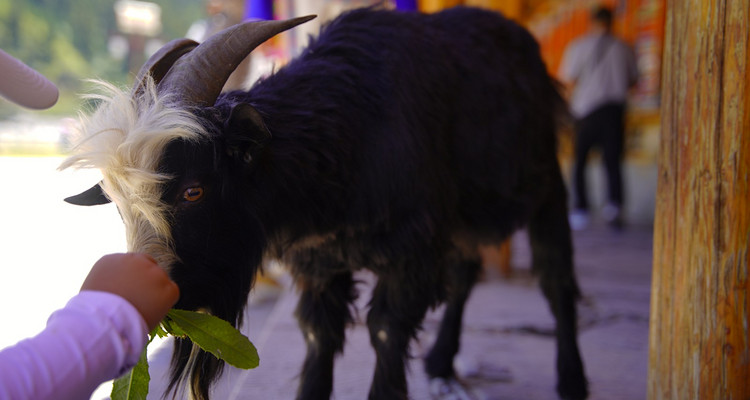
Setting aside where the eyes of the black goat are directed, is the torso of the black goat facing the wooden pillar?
no

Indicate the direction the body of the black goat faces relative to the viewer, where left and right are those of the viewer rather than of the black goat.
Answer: facing the viewer and to the left of the viewer

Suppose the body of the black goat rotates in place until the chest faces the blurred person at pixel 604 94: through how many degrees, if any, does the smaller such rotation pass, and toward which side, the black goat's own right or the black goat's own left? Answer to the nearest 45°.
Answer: approximately 180°

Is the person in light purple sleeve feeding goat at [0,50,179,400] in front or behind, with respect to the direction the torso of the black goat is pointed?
in front
